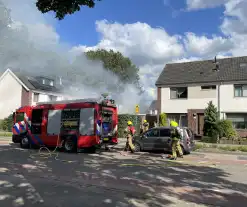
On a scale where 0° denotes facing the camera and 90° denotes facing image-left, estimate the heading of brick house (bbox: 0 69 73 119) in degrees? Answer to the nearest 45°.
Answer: approximately 315°

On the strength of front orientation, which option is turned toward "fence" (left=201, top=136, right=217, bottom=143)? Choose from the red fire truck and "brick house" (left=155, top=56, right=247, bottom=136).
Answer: the brick house

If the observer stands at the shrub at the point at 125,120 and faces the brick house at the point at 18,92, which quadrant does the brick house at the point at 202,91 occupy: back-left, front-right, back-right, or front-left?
back-right

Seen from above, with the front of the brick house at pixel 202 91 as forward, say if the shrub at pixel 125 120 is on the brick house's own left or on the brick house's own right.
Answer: on the brick house's own right

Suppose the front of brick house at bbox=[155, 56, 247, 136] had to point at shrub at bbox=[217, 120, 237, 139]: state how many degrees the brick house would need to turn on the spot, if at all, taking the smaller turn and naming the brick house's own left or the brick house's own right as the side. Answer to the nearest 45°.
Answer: approximately 45° to the brick house's own left

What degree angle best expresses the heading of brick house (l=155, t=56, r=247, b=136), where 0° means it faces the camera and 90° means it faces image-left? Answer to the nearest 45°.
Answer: approximately 0°

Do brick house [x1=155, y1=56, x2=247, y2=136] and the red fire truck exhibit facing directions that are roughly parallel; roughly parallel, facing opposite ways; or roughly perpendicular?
roughly perpendicular

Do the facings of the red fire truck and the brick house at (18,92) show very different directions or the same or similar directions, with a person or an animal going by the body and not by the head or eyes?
very different directions

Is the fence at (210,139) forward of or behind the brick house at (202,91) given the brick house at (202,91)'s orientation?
forward

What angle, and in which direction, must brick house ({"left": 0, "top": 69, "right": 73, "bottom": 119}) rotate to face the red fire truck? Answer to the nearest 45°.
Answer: approximately 45° to its right

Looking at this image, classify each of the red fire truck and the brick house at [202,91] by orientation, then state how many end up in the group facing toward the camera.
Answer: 1

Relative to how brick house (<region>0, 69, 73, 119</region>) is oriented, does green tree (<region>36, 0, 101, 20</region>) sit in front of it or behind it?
in front
